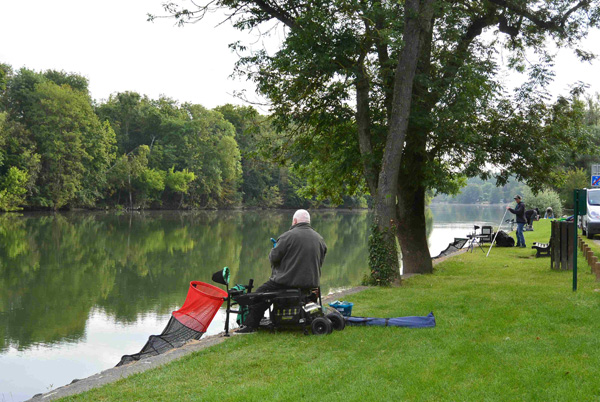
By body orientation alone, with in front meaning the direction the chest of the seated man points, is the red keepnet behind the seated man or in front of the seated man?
in front

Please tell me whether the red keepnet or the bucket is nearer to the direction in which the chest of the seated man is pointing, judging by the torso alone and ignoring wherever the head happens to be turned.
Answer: the red keepnet

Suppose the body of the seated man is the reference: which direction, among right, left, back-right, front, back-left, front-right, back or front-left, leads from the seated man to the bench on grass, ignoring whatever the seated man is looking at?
right

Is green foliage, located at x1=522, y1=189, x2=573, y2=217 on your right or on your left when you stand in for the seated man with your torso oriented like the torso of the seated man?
on your right

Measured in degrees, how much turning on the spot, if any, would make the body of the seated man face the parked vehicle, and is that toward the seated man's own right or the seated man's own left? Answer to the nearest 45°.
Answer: approximately 90° to the seated man's own right

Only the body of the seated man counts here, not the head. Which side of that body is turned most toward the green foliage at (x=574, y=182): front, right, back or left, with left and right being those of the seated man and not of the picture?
right

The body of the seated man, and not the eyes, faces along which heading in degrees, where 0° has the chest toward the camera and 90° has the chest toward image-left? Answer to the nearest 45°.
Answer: approximately 135°

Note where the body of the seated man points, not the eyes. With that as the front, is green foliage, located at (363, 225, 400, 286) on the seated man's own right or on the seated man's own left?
on the seated man's own right

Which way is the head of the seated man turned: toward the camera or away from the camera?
away from the camera

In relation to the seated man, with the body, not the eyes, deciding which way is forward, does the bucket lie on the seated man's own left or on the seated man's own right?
on the seated man's own right
